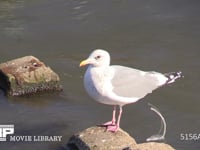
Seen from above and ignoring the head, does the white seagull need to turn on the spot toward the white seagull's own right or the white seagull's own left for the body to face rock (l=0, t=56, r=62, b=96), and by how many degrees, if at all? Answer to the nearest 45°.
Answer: approximately 45° to the white seagull's own right

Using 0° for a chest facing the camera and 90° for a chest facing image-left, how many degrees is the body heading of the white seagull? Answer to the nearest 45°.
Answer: approximately 90°
